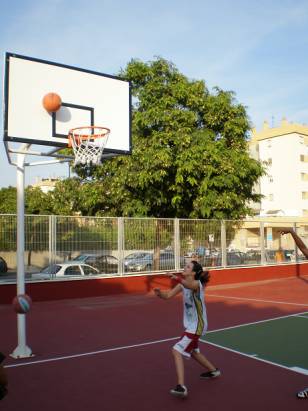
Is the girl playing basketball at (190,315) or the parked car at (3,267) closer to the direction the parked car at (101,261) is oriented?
the parked car

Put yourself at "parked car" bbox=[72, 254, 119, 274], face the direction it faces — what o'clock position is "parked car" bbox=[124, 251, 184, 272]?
"parked car" bbox=[124, 251, 184, 272] is roughly at 5 o'clock from "parked car" bbox=[72, 254, 119, 274].

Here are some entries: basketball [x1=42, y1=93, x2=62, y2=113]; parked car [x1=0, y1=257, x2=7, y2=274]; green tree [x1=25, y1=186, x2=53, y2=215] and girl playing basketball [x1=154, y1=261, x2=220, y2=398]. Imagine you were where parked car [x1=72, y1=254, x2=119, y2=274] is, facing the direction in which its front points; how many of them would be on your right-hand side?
1

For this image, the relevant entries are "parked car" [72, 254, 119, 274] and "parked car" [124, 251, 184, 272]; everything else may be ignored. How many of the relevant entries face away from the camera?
0

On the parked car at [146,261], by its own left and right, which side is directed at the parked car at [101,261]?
front

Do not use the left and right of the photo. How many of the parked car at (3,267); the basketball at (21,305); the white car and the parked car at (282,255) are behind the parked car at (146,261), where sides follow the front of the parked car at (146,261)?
1

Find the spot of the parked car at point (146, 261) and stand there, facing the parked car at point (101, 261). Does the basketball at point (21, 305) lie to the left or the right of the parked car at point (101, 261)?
left

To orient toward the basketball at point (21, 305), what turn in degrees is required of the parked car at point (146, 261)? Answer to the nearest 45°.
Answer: approximately 45° to its left

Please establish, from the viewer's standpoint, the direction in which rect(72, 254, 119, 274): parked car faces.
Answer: facing to the left of the viewer

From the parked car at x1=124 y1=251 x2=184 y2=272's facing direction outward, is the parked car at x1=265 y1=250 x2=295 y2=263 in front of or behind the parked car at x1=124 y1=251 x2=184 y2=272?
behind

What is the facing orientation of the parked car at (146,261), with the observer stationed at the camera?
facing the viewer and to the left of the viewer

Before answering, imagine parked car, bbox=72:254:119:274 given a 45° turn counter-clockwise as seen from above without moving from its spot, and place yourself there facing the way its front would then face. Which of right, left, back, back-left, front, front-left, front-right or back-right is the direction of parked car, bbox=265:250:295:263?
back

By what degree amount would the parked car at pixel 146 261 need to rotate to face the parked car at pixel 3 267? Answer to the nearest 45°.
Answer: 0° — it already faces it

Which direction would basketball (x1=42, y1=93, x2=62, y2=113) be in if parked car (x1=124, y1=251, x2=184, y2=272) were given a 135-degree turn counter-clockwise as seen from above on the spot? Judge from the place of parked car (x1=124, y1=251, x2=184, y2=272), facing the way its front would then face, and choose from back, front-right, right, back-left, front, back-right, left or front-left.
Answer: right

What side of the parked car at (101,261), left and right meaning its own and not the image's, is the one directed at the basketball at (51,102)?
left
